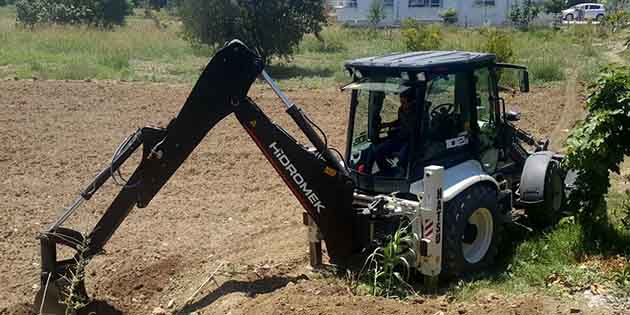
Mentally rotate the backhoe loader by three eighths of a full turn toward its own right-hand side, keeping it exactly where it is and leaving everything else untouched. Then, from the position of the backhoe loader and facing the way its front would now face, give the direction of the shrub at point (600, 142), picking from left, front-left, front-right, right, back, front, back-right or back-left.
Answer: left

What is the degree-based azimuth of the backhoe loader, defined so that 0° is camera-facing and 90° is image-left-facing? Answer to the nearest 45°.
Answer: approximately 225°

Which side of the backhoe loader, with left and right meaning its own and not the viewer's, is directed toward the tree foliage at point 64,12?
left

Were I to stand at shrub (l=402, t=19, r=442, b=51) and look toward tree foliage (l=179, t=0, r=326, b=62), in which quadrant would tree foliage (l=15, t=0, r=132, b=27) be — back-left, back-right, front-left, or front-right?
front-right

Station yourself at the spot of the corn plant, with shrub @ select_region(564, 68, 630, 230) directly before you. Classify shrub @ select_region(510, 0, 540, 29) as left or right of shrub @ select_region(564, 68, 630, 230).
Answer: left

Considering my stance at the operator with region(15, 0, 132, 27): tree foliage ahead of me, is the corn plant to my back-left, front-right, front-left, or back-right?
back-left

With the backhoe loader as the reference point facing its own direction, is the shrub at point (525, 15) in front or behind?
in front

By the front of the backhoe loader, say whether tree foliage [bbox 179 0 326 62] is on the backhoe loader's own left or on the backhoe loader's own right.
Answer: on the backhoe loader's own left

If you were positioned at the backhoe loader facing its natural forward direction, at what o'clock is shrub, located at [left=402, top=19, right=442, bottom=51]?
The shrub is roughly at 11 o'clock from the backhoe loader.
